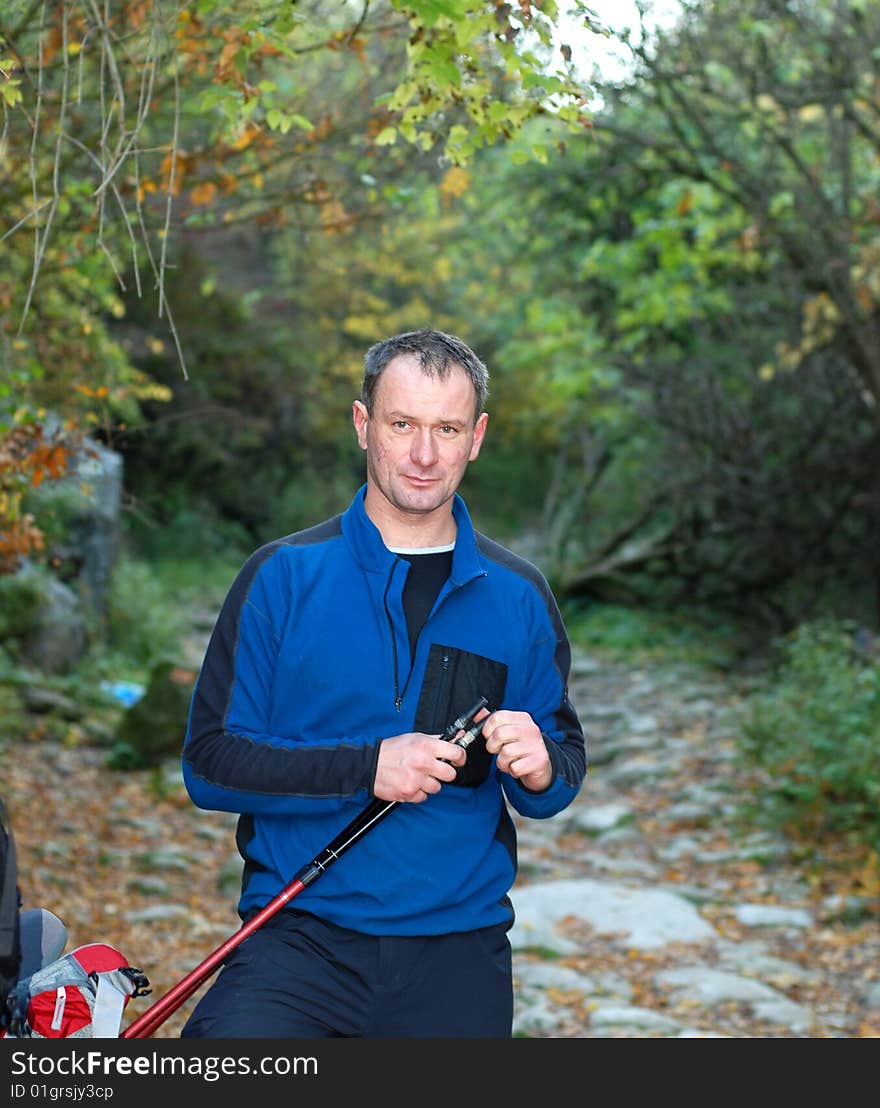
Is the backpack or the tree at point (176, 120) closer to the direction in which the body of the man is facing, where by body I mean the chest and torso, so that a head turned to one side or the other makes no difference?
the backpack

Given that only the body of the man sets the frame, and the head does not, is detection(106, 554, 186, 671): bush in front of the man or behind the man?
behind

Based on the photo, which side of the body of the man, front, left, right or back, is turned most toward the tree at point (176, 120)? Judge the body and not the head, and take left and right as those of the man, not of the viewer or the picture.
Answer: back

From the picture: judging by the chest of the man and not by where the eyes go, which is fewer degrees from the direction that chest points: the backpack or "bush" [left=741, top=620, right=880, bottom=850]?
the backpack

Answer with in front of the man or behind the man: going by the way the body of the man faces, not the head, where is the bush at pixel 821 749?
behind

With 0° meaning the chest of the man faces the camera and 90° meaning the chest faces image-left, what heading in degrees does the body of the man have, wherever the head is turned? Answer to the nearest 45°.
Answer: approximately 0°

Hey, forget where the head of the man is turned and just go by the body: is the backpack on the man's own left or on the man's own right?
on the man's own right
